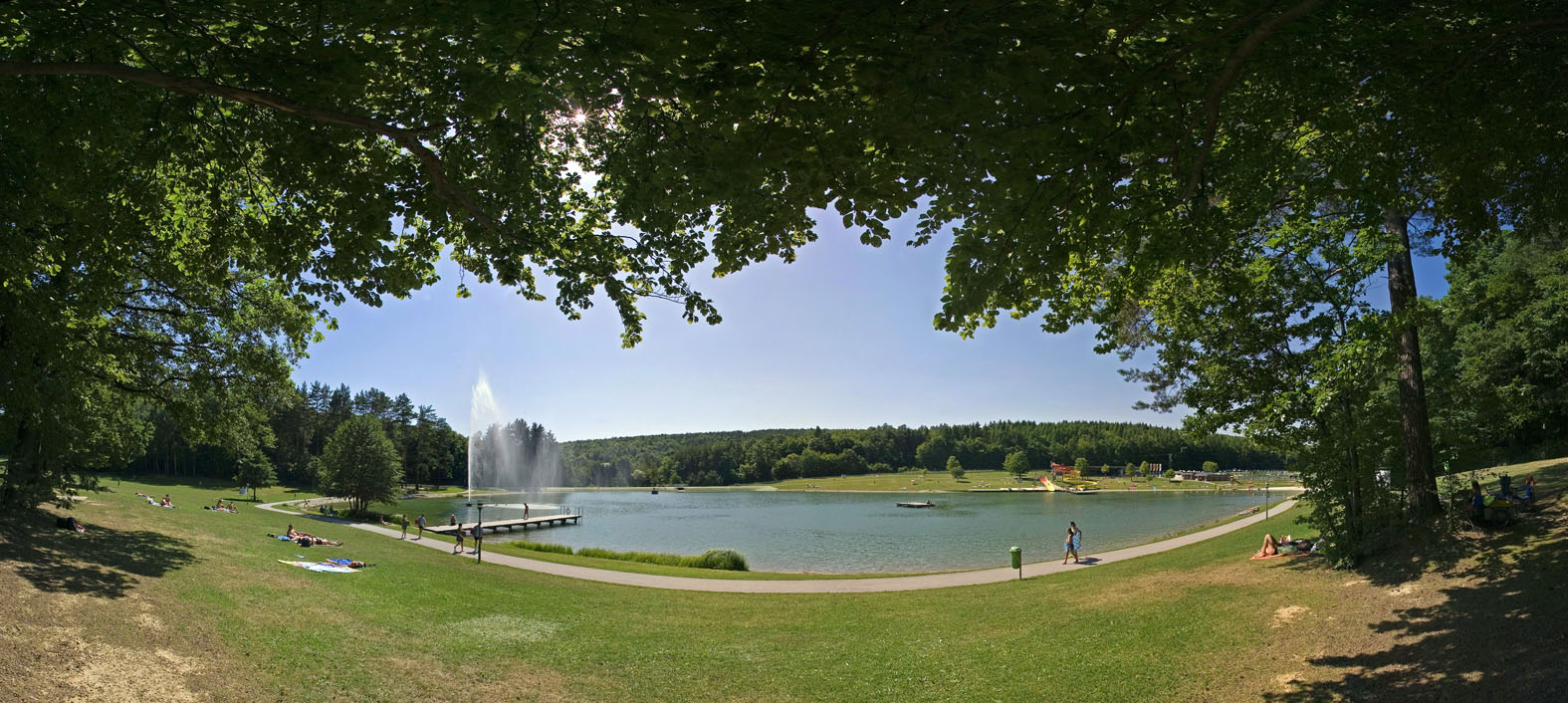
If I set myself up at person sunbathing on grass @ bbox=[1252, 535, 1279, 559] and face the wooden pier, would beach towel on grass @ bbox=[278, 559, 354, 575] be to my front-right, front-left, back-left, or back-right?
front-left

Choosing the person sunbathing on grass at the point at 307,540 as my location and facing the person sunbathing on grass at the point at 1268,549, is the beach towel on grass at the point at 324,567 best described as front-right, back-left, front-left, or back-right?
front-right

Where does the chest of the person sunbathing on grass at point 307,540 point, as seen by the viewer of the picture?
to the viewer's right

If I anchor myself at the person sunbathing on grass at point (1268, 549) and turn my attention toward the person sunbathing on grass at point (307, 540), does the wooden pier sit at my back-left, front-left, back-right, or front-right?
front-right

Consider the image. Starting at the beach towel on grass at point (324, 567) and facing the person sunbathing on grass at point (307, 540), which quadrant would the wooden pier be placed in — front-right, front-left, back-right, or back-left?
front-right
